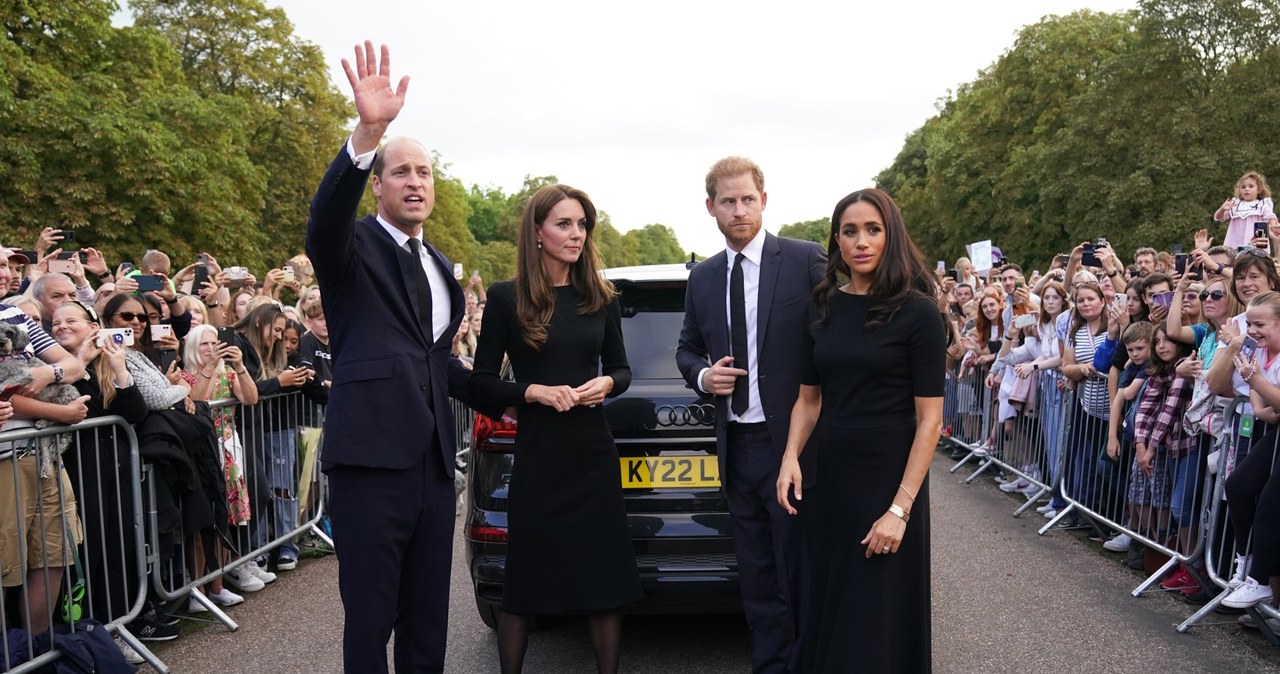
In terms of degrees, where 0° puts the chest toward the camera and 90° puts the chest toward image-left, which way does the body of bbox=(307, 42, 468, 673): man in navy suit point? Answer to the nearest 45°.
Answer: approximately 315°

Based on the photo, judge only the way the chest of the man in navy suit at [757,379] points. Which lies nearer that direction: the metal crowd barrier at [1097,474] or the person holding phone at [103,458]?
the person holding phone

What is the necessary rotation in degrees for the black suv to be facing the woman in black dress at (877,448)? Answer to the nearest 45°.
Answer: approximately 135° to its right

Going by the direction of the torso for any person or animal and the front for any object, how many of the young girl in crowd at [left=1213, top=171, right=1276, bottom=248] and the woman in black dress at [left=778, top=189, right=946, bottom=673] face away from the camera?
0

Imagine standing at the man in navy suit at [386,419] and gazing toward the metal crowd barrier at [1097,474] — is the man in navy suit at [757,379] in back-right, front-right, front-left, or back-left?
front-right

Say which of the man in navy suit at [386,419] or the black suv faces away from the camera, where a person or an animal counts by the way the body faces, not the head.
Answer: the black suv

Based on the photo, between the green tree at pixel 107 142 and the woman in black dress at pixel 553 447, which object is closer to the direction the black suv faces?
the green tree

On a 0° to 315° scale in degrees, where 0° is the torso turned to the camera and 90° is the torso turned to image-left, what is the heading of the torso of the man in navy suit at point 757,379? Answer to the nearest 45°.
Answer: approximately 45°

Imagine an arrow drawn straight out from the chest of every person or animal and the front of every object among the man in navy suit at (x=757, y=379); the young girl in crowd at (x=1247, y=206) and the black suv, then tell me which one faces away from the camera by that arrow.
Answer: the black suv

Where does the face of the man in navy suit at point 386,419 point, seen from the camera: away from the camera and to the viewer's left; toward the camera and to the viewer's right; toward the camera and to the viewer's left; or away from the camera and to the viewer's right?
toward the camera and to the viewer's right

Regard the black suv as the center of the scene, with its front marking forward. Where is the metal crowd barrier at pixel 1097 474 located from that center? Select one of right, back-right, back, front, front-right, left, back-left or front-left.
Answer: front-right

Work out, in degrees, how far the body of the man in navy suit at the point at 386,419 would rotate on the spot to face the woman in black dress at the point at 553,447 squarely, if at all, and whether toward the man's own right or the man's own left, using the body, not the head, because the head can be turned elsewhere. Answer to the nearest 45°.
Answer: approximately 90° to the man's own left

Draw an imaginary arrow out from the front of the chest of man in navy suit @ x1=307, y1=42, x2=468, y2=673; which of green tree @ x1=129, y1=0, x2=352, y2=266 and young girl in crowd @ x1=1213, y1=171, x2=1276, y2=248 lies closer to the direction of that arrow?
the young girl in crowd

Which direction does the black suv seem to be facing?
away from the camera

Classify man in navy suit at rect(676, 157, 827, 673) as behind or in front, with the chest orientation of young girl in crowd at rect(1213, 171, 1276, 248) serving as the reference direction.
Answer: in front

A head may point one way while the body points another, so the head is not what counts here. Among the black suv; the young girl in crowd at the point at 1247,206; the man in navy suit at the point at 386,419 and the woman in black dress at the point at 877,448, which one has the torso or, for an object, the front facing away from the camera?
the black suv

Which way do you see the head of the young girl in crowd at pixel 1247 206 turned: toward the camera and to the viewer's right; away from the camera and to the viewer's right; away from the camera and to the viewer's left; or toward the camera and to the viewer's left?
toward the camera and to the viewer's left
